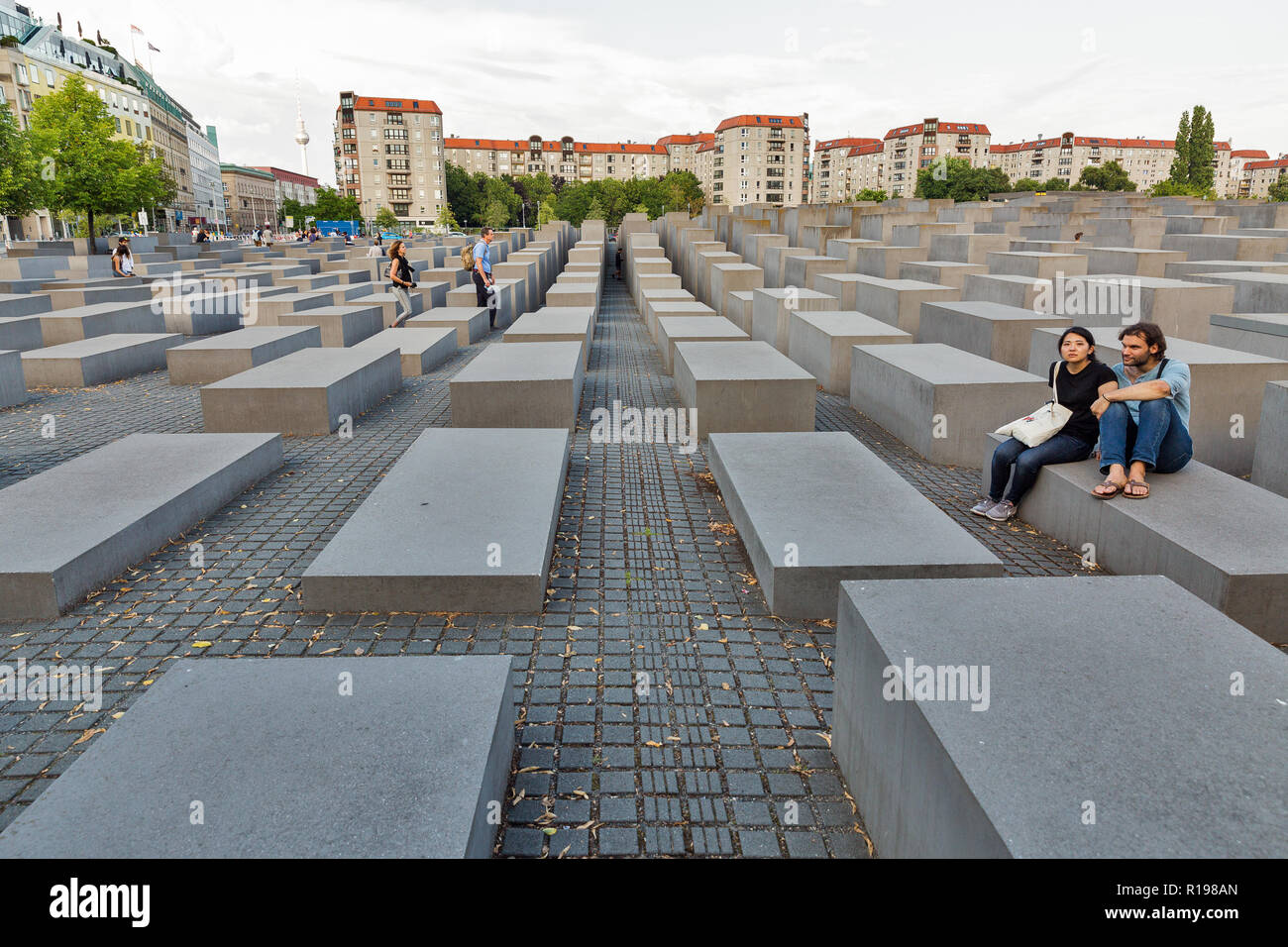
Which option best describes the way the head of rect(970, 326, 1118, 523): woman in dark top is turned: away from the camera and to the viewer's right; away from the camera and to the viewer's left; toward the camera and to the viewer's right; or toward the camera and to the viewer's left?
toward the camera and to the viewer's left

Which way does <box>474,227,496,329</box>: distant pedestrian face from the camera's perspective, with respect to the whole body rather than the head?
to the viewer's right

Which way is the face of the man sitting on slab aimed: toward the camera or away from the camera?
toward the camera

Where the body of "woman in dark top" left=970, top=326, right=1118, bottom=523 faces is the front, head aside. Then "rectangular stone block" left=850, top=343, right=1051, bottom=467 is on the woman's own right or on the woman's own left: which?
on the woman's own right

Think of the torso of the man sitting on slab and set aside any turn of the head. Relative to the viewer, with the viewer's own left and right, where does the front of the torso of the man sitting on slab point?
facing the viewer and to the left of the viewer

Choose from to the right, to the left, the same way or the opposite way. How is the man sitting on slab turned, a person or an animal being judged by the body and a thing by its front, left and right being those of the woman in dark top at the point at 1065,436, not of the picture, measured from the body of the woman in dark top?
the same way

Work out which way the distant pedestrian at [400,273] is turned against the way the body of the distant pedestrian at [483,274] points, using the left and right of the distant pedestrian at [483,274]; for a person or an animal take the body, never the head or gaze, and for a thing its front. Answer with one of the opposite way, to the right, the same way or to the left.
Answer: the same way

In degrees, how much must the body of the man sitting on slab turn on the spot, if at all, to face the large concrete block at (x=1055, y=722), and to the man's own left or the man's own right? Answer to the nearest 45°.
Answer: approximately 45° to the man's own left

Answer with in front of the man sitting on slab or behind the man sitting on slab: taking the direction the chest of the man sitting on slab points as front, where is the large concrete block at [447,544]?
in front
